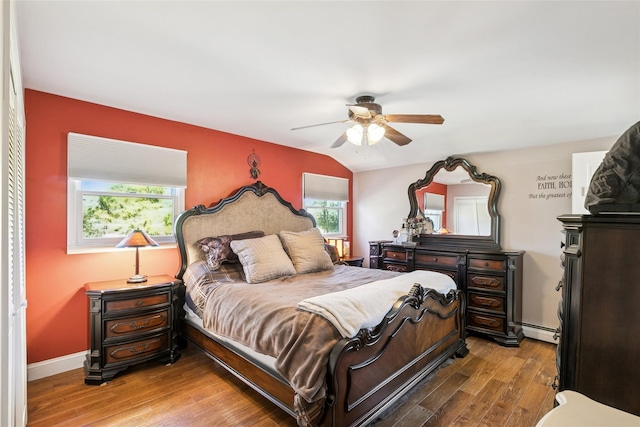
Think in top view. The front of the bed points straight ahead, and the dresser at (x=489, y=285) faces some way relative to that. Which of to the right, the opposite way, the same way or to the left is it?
to the right

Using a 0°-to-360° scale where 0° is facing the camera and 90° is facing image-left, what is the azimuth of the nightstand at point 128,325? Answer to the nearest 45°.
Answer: approximately 315°

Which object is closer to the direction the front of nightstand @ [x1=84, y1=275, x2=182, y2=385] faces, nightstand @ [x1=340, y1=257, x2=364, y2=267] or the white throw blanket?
the white throw blanket

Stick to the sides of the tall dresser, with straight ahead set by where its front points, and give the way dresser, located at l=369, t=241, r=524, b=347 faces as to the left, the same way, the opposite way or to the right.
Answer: to the left

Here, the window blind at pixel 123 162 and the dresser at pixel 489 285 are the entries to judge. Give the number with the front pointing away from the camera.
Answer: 0

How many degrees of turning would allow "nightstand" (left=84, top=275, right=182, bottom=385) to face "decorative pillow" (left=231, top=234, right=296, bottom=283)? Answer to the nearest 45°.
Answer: approximately 45° to its left

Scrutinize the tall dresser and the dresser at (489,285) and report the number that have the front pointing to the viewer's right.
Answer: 0

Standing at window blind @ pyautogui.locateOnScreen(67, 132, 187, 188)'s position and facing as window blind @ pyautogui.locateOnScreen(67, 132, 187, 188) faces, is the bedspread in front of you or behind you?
in front

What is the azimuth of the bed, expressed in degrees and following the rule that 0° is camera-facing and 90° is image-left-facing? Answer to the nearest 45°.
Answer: approximately 315°

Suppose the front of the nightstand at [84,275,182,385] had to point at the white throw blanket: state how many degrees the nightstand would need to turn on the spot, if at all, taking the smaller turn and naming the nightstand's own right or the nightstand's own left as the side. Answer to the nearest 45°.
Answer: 0° — it already faces it

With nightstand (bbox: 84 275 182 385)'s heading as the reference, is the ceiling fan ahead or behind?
ahead

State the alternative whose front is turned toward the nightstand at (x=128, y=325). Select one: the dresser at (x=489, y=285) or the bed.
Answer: the dresser
